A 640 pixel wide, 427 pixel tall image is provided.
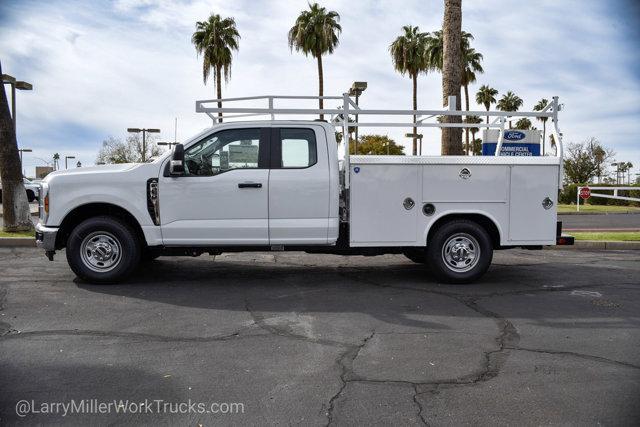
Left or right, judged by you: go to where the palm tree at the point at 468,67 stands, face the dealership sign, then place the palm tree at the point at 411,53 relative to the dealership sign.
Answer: right

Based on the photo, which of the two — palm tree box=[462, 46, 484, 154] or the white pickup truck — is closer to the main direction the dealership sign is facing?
the white pickup truck

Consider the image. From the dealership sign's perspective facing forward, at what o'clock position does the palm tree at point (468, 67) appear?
The palm tree is roughly at 6 o'clock from the dealership sign.

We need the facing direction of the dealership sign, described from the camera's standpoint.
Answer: facing the viewer

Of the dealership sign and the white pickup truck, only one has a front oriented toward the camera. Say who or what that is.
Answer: the dealership sign

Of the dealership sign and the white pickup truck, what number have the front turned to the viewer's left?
1

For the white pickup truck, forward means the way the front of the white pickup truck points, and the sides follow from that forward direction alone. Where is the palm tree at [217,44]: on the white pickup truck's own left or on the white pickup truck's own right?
on the white pickup truck's own right

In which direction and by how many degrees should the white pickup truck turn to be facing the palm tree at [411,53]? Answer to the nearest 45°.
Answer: approximately 90° to its right

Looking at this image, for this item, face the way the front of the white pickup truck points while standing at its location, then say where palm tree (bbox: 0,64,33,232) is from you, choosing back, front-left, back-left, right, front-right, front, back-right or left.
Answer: front-right

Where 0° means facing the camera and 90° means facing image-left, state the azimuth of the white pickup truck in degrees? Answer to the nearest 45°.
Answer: approximately 90°

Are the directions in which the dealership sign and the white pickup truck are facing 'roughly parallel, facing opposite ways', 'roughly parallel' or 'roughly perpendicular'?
roughly perpendicular
